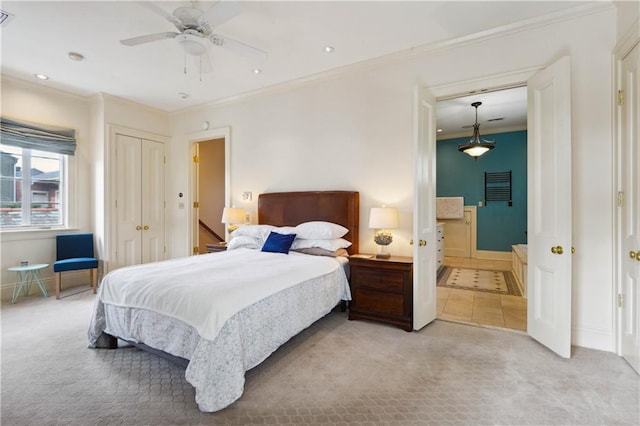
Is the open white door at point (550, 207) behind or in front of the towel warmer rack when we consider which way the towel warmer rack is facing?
in front

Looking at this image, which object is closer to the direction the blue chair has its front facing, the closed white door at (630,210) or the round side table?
the closed white door

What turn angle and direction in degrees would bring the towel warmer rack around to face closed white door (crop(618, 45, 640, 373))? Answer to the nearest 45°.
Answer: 0° — it already faces it

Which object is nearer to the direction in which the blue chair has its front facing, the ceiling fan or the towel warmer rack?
the ceiling fan

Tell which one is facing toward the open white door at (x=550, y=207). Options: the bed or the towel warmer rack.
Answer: the towel warmer rack

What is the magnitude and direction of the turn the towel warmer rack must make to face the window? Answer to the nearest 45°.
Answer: approximately 45° to its right

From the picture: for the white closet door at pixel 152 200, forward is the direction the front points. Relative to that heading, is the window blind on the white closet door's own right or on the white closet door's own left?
on the white closet door's own right

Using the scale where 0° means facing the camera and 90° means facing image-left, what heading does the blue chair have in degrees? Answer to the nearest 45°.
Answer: approximately 0°

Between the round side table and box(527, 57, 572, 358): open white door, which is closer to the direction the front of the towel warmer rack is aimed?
the open white door

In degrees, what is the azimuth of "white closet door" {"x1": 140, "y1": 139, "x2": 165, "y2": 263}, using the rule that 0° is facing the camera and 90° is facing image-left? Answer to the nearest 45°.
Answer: approximately 315°

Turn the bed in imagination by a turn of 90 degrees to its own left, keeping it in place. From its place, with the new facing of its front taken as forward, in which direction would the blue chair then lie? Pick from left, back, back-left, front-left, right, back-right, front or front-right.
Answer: back

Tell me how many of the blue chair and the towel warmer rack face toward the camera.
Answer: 2
